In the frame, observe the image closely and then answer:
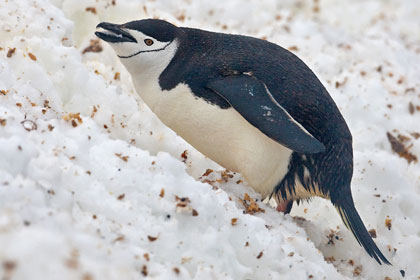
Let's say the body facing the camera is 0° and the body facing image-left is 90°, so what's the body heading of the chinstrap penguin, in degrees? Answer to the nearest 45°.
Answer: approximately 90°
